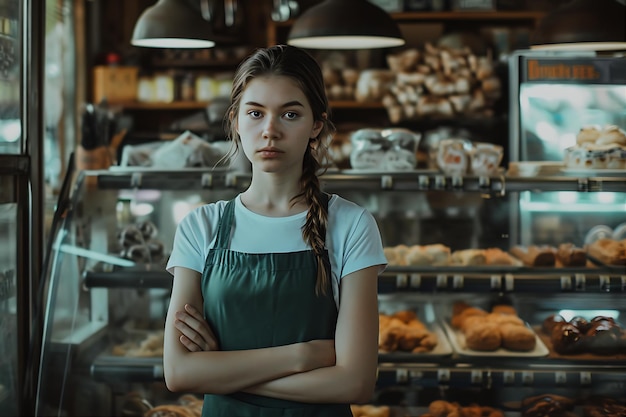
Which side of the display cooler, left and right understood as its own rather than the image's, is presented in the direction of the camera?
front

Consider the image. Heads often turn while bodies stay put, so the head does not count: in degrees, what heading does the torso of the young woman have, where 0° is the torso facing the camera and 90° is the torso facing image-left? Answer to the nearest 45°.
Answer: approximately 0°

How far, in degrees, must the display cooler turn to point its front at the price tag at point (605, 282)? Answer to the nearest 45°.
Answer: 0° — it already faces it

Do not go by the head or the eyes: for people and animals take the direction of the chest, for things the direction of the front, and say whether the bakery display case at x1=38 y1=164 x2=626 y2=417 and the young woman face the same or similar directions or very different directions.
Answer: same or similar directions

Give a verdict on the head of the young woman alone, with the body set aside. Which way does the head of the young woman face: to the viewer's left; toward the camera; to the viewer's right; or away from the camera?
toward the camera

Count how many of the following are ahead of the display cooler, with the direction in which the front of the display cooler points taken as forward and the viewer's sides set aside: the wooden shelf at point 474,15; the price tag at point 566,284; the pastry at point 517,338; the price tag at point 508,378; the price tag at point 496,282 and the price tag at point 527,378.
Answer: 5

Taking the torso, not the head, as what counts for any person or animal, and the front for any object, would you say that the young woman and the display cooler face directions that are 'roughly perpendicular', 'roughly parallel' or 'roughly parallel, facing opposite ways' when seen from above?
roughly parallel

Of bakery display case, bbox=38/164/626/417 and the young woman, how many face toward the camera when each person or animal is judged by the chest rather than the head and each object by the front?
2

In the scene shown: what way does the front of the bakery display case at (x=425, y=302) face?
toward the camera

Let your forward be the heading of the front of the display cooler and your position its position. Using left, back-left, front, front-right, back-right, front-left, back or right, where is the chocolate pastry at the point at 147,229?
front-right
